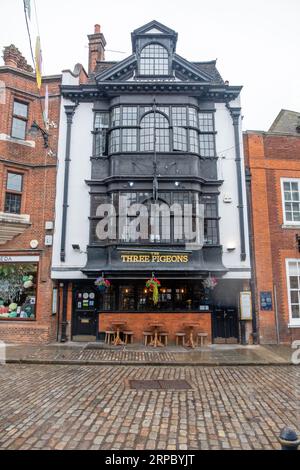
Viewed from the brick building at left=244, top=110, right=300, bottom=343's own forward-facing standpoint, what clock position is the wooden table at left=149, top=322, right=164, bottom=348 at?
The wooden table is roughly at 2 o'clock from the brick building.

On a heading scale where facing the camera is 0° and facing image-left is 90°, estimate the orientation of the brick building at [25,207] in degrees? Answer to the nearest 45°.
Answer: approximately 0°

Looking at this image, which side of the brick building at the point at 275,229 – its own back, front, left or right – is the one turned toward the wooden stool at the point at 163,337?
right

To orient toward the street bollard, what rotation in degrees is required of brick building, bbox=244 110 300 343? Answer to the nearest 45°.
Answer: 0° — it already faces it

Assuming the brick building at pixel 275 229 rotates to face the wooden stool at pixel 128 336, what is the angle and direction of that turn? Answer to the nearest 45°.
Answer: approximately 90° to its right

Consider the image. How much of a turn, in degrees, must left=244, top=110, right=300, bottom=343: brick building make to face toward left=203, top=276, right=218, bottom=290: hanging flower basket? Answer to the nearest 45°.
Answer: approximately 45° to its right

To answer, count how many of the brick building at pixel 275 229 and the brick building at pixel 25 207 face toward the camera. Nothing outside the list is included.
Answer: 2

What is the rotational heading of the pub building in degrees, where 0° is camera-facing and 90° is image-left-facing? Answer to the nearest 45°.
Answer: approximately 0°

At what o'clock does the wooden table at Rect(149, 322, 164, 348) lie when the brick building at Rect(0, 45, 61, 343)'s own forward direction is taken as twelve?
The wooden table is roughly at 10 o'clock from the brick building.
